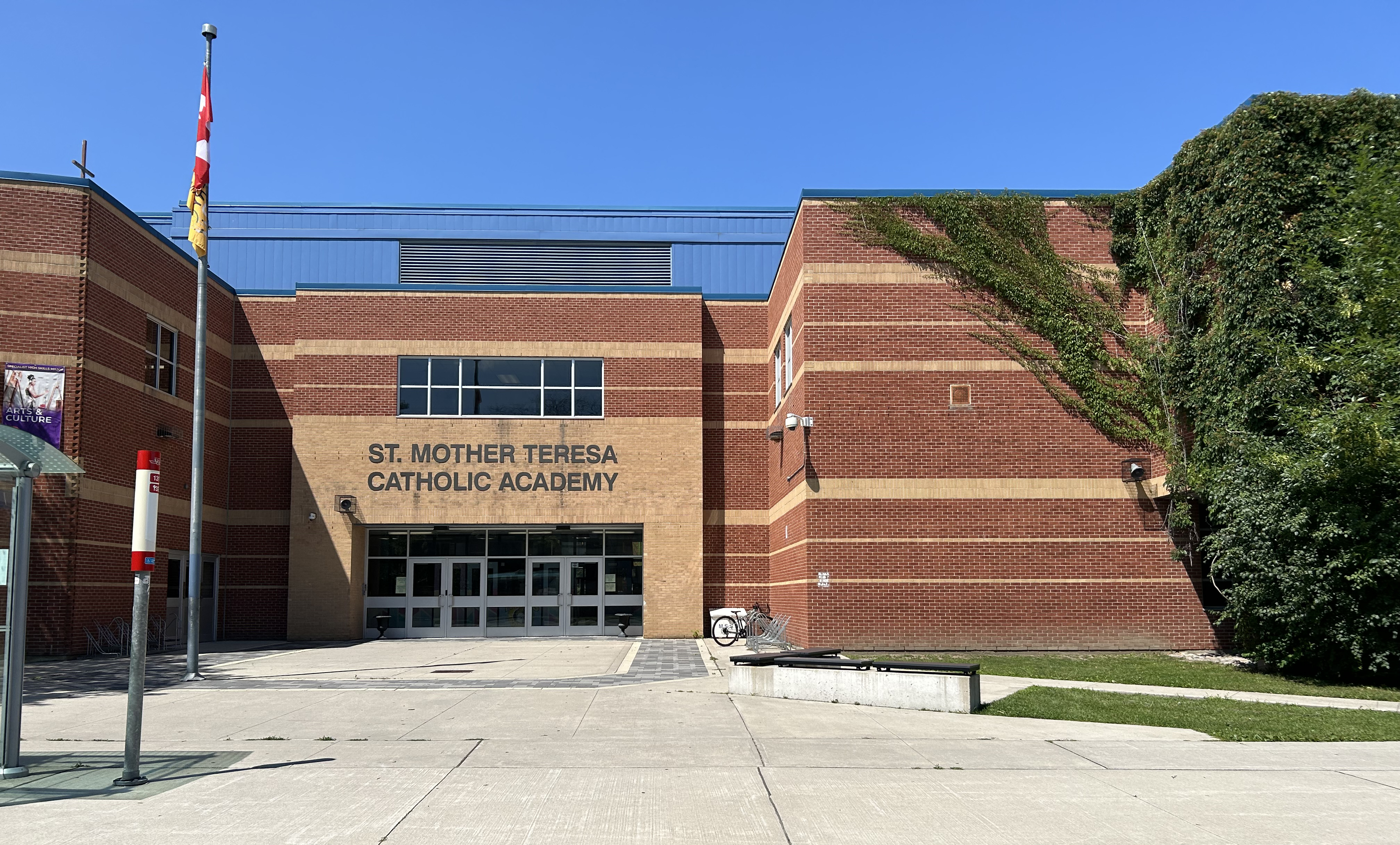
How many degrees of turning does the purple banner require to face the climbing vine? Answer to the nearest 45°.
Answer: approximately 45° to its left

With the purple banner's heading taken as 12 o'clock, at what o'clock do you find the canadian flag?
The canadian flag is roughly at 11 o'clock from the purple banner.

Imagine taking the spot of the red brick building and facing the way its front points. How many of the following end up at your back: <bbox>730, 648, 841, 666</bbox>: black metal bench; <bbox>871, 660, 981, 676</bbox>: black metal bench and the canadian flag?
0

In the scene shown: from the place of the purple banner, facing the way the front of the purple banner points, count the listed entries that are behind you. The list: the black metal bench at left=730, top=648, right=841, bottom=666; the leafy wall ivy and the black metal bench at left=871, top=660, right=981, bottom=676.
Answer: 0

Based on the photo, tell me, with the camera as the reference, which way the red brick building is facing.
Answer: facing the viewer

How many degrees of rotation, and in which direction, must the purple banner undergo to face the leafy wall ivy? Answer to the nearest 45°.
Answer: approximately 45° to its left

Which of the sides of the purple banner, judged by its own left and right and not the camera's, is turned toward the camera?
front

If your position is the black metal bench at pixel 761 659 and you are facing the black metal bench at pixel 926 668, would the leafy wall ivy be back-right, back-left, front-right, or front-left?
front-left

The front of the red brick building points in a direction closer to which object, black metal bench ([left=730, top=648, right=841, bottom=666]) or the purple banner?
the black metal bench

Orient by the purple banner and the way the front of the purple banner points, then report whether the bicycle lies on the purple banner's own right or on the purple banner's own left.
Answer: on the purple banner's own left

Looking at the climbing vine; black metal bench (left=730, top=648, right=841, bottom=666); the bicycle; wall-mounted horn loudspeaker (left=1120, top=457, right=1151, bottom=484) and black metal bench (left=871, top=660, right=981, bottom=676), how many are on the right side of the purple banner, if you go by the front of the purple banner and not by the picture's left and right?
0

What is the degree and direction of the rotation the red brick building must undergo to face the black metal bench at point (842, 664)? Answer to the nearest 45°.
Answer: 0° — it already faces it

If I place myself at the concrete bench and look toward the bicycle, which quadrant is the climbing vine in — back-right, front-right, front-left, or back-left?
front-right

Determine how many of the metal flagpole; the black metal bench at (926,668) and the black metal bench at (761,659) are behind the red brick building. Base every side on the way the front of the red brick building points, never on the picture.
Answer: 0

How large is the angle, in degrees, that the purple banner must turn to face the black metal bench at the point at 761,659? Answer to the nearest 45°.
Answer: approximately 45° to its left

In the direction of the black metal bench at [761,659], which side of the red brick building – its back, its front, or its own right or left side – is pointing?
front
